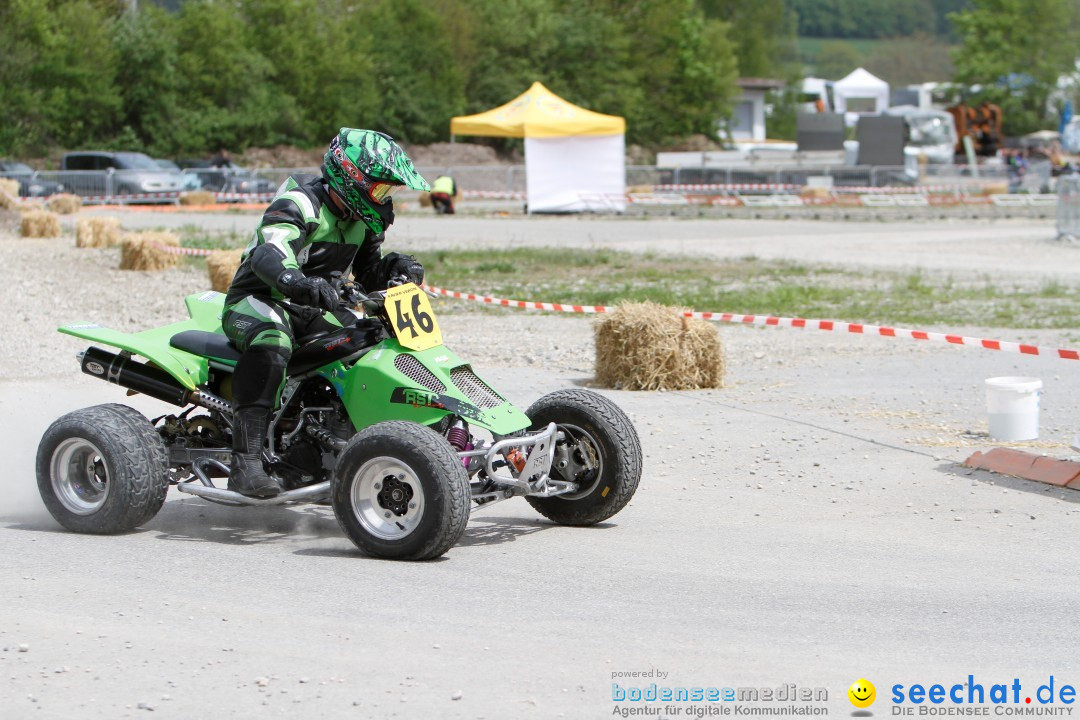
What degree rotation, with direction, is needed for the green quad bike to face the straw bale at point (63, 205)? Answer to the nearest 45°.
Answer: approximately 135° to its left

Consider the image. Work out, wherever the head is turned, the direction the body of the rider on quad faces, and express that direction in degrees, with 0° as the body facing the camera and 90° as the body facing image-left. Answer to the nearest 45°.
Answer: approximately 315°

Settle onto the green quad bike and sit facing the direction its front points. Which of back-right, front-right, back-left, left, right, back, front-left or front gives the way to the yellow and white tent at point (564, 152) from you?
back-left

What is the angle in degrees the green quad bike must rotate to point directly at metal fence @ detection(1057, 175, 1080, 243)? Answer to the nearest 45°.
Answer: approximately 90° to its left

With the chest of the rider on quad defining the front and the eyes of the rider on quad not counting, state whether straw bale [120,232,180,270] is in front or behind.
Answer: behind

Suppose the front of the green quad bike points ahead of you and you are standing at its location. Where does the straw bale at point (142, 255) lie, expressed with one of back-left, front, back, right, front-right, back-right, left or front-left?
back-left

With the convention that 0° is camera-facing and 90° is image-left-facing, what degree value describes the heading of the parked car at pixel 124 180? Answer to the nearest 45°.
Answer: approximately 315°

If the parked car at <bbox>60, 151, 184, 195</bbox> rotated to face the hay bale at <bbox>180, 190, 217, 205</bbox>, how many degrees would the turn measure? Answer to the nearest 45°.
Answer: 0° — it already faces it

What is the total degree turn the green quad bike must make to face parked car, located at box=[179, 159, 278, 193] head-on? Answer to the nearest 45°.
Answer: approximately 135° to its left

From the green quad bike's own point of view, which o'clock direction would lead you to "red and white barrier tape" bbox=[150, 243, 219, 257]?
The red and white barrier tape is roughly at 7 o'clock from the green quad bike.

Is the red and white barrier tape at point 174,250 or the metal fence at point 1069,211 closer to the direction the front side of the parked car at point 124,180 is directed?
the metal fence

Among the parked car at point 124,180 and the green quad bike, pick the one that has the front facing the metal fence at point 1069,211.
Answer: the parked car

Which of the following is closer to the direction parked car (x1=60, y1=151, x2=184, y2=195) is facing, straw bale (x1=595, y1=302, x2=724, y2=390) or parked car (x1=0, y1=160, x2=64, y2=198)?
the straw bale

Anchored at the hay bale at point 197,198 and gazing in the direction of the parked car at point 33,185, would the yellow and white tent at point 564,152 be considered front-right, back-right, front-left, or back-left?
back-right

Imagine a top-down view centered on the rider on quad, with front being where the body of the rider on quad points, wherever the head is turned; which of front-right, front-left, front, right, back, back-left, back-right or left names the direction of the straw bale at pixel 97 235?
back-left

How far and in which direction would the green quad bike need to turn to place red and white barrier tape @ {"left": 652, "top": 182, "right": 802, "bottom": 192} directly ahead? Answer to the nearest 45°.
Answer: approximately 135° to its left
